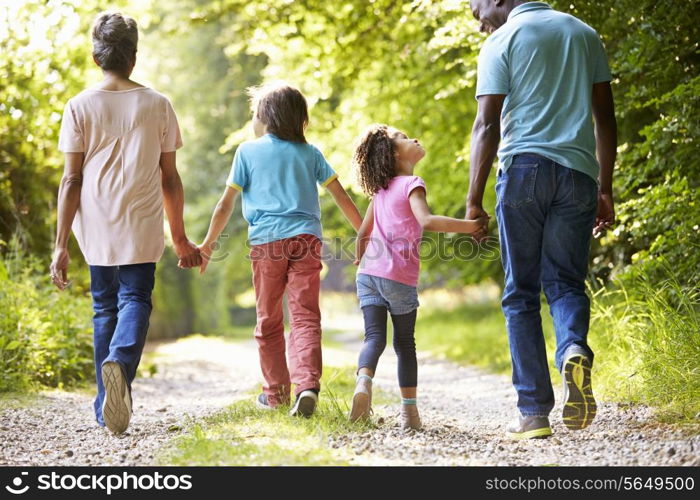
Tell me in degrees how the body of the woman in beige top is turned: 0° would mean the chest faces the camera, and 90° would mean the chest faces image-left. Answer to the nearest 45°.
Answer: approximately 180°

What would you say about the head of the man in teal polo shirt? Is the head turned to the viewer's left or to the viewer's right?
to the viewer's left

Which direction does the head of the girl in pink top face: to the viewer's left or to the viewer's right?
to the viewer's right

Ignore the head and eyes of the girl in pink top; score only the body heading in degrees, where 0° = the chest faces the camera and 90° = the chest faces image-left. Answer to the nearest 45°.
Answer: approximately 225°

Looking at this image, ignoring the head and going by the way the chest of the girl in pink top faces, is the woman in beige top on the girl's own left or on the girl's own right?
on the girl's own left

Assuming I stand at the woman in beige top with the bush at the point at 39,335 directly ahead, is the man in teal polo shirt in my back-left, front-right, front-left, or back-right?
back-right

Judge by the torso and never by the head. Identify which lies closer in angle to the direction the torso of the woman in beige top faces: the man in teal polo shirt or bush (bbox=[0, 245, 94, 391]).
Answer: the bush

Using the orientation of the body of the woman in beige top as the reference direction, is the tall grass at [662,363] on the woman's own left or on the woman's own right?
on the woman's own right

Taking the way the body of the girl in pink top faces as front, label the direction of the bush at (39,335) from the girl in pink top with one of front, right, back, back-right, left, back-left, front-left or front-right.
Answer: left
